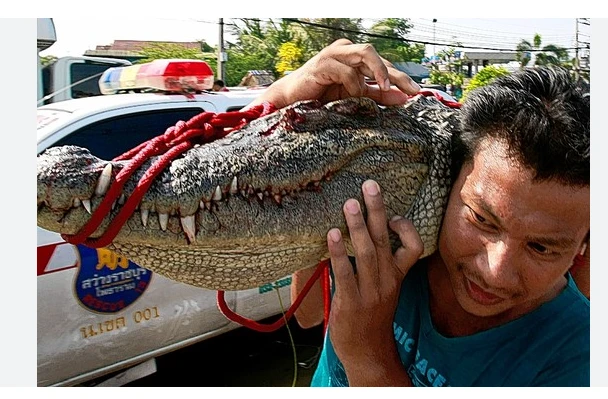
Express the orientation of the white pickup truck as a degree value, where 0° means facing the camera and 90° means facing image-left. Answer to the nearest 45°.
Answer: approximately 45°

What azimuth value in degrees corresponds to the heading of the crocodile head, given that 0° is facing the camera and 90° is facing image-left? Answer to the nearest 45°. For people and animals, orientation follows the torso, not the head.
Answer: approximately 90°

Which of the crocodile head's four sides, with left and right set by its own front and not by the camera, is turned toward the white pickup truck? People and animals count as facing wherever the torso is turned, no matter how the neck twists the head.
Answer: right
